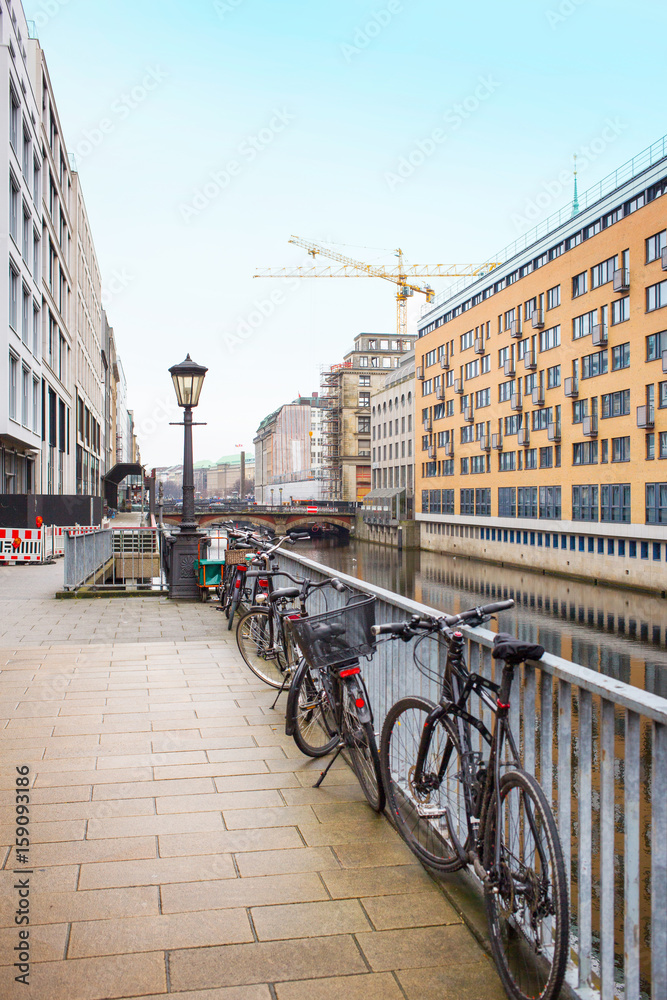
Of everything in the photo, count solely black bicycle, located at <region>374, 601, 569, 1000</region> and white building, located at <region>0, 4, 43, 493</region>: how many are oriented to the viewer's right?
1

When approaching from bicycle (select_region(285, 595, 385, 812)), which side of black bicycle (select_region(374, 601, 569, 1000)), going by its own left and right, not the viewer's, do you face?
front

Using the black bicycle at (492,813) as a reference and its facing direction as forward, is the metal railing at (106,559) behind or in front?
in front

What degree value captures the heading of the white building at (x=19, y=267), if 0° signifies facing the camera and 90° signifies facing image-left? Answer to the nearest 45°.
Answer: approximately 270°

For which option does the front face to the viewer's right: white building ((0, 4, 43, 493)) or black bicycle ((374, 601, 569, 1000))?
the white building

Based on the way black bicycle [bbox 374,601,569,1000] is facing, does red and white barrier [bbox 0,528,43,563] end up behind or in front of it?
in front

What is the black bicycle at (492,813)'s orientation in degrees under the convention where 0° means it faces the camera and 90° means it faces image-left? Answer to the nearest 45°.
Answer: approximately 135°

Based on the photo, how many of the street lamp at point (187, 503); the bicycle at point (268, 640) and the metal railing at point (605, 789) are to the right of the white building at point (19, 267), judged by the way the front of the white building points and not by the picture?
3

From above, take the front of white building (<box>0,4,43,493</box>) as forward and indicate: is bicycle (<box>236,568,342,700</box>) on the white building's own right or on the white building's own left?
on the white building's own right

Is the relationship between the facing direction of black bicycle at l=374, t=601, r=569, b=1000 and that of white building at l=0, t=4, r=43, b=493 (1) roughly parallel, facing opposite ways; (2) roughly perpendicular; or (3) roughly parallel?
roughly perpendicular
